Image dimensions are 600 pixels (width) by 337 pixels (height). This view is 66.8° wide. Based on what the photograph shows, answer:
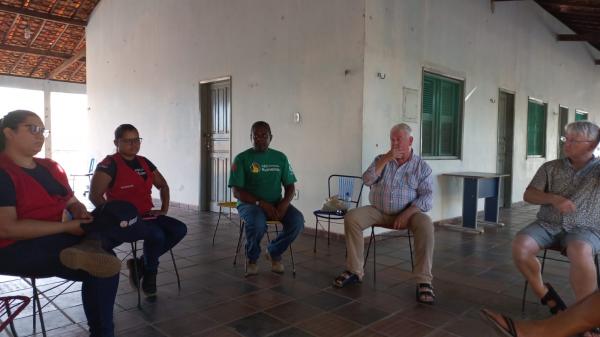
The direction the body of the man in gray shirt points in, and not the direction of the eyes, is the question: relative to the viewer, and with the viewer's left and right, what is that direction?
facing the viewer and to the left of the viewer

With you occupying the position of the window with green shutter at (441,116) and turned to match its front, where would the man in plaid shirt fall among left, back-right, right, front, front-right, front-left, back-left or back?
front-right

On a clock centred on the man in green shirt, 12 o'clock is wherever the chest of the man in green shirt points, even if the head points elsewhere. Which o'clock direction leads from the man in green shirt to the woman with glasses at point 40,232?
The woman with glasses is roughly at 1 o'clock from the man in green shirt.

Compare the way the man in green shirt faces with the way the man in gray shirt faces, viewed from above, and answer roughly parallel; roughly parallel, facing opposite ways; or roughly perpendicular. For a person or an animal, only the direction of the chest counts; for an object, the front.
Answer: roughly perpendicular

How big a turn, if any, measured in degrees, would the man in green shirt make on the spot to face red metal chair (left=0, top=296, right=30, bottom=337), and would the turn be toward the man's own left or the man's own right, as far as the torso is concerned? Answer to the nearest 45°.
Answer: approximately 45° to the man's own right

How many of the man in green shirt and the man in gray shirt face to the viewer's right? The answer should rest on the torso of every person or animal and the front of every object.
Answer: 0

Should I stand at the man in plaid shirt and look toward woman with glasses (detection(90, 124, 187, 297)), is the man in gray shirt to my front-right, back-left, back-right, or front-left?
back-left

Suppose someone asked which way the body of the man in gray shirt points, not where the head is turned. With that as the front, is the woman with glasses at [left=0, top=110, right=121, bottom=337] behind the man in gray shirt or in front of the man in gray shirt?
in front

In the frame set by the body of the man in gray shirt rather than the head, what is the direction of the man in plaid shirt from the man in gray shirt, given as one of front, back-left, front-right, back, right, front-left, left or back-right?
front-right

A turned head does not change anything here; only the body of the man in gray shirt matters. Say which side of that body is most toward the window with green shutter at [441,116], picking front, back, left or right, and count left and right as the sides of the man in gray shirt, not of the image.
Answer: right

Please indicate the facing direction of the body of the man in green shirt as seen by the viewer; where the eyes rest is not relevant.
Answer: toward the camera

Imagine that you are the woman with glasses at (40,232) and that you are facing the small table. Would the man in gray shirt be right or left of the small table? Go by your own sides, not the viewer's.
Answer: right

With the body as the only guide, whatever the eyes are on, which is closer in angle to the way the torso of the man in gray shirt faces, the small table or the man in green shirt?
the man in green shirt

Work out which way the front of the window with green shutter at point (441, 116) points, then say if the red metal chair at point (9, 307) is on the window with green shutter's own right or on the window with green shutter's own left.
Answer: on the window with green shutter's own right

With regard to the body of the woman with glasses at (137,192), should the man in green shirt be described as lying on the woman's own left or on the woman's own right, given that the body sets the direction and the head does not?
on the woman's own left

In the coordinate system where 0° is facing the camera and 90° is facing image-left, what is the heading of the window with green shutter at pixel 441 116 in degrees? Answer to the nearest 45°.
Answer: approximately 315°

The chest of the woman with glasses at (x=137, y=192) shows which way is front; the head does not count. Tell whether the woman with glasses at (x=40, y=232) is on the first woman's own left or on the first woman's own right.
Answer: on the first woman's own right

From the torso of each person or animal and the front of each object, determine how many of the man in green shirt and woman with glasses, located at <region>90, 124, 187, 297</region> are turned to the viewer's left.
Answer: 0

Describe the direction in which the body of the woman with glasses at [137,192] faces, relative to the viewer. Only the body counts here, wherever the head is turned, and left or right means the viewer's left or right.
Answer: facing the viewer and to the right of the viewer

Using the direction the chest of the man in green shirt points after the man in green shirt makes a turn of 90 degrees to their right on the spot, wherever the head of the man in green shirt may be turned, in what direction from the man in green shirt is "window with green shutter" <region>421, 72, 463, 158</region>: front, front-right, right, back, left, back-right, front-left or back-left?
back-right
